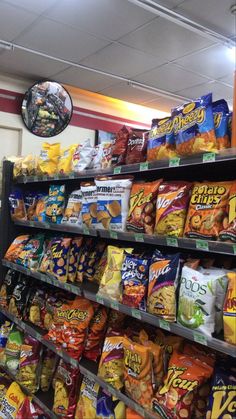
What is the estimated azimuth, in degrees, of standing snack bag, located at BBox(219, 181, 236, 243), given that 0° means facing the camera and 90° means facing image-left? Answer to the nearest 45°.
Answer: approximately 0°
